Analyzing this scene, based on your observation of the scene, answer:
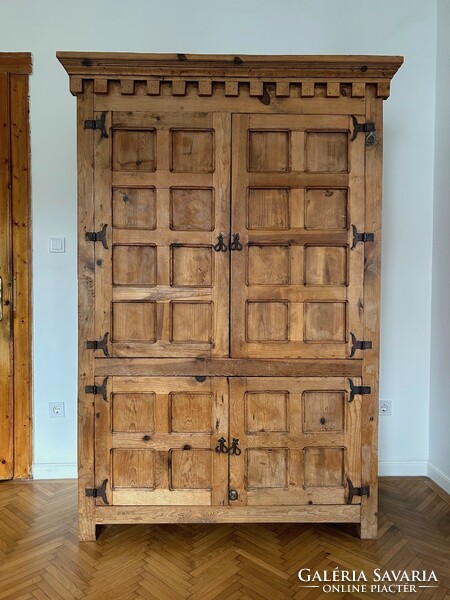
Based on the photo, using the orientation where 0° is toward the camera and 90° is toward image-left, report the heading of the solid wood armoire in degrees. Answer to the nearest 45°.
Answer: approximately 0°

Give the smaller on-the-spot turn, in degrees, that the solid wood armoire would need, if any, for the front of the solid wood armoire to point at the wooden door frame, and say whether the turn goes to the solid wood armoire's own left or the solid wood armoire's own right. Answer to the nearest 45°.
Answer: approximately 135° to the solid wood armoire's own right
